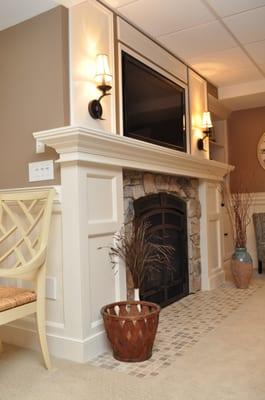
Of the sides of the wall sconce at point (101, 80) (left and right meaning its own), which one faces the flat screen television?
left

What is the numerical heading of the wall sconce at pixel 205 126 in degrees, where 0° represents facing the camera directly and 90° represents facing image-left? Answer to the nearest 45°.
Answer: approximately 315°
